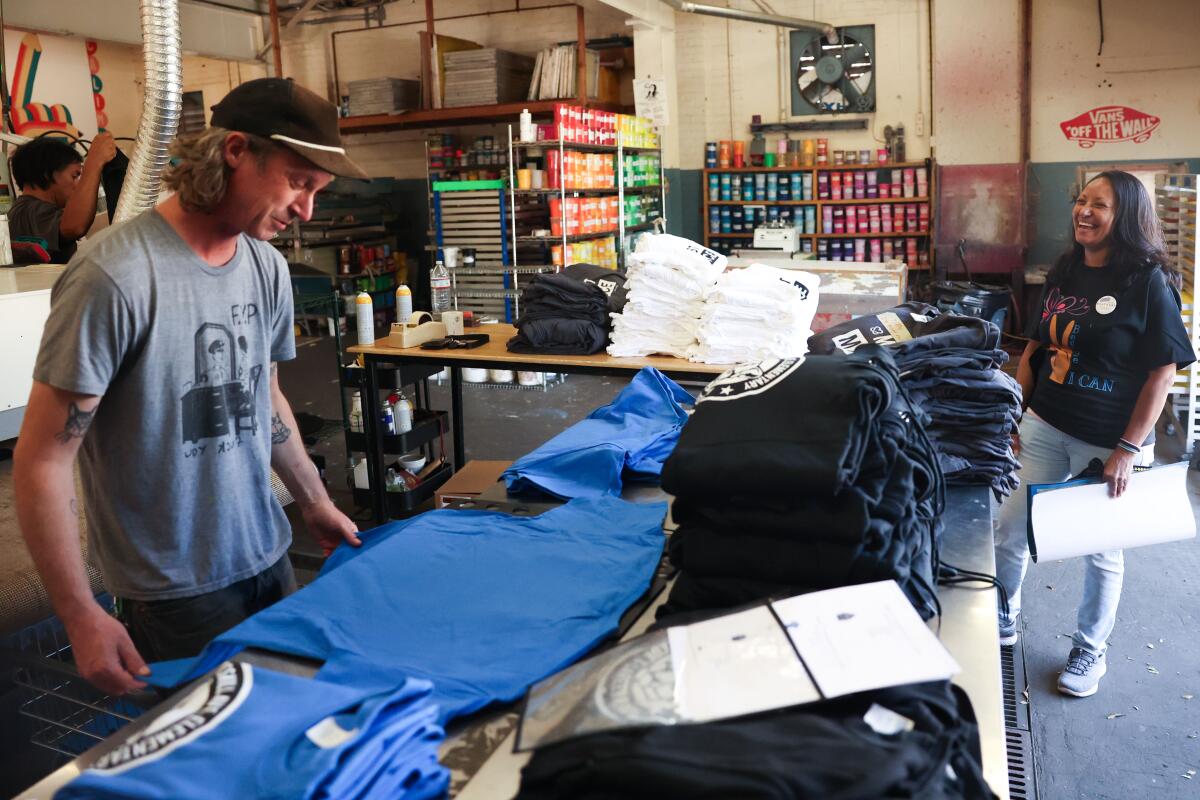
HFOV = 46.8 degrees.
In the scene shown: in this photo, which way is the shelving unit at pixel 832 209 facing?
toward the camera

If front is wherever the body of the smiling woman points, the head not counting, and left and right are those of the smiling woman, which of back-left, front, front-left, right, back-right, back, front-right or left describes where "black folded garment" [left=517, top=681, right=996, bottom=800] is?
front-left

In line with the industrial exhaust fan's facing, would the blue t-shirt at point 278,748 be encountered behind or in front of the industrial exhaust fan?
in front

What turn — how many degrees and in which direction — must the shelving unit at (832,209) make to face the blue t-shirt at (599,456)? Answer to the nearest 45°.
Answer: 0° — it already faces it

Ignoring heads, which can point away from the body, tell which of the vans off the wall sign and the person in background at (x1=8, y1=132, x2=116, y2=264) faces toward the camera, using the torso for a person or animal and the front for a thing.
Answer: the vans off the wall sign

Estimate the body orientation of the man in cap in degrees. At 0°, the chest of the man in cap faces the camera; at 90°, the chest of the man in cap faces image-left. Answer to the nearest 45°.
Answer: approximately 315°

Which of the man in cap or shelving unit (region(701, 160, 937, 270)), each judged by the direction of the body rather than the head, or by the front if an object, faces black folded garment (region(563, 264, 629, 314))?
the shelving unit

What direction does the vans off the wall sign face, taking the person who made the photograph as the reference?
facing the viewer

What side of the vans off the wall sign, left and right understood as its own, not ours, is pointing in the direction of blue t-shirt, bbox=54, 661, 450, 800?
front

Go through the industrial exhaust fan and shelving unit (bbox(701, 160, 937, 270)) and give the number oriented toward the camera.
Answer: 2

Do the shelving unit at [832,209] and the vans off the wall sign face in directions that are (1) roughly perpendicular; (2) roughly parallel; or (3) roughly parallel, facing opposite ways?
roughly parallel

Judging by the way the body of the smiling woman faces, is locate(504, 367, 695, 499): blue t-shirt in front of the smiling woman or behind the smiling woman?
in front

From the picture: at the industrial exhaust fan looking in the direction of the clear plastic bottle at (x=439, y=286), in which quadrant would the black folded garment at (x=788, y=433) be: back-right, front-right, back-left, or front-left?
front-left

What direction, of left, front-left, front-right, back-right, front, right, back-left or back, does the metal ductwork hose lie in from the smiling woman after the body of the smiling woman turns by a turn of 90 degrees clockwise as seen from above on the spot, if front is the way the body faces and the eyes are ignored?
front-left

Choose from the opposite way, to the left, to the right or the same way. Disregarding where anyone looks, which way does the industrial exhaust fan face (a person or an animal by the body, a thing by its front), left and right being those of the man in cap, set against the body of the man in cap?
to the right
